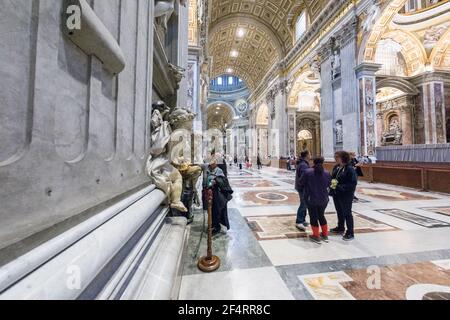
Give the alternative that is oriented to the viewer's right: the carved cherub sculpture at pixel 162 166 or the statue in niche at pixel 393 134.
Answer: the carved cherub sculpture

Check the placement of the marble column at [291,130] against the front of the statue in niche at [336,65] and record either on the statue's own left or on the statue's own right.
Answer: on the statue's own right

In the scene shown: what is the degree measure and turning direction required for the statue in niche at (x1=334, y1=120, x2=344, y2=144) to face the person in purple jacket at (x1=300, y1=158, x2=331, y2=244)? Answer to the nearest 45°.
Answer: approximately 45° to its left

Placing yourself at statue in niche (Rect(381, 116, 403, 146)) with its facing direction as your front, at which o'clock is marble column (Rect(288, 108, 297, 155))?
The marble column is roughly at 3 o'clock from the statue in niche.

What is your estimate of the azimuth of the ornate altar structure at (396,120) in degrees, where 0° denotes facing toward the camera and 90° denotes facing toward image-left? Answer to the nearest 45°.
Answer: approximately 45°

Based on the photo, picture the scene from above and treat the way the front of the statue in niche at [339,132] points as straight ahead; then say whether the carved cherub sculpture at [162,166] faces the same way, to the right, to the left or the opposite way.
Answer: the opposite way

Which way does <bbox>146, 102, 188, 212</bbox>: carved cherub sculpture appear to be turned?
to the viewer's right
